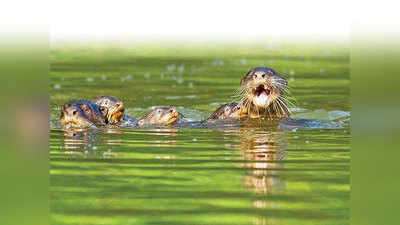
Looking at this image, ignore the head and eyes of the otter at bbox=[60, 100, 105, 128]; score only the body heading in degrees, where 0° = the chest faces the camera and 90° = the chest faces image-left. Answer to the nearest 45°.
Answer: approximately 45°
